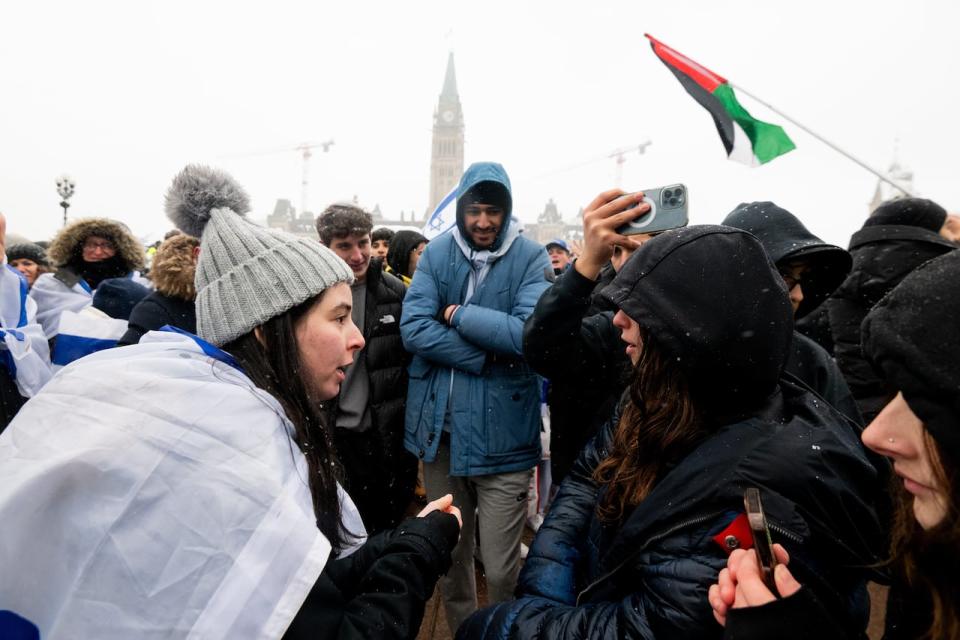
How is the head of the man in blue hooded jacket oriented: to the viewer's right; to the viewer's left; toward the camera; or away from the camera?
toward the camera

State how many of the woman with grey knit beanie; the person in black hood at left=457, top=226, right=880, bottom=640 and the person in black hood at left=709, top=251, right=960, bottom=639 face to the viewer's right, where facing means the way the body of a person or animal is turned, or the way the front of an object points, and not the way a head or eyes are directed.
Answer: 1

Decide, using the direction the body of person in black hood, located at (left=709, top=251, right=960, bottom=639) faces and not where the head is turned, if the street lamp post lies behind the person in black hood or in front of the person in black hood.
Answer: in front

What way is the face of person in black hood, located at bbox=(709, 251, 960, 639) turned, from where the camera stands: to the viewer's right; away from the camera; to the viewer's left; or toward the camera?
to the viewer's left

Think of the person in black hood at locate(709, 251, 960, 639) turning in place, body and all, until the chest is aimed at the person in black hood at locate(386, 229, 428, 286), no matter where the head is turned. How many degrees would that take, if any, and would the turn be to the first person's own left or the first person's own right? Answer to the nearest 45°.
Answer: approximately 45° to the first person's own right

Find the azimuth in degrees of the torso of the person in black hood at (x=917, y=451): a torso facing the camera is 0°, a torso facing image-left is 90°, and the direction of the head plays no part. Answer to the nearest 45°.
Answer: approximately 90°

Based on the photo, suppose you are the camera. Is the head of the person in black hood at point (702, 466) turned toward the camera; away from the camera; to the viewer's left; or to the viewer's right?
to the viewer's left

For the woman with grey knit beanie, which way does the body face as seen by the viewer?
to the viewer's right

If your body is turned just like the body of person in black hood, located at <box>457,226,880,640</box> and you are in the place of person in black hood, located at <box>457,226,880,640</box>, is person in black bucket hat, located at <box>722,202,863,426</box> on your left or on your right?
on your right

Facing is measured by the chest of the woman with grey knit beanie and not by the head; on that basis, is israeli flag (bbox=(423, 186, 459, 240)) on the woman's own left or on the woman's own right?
on the woman's own left

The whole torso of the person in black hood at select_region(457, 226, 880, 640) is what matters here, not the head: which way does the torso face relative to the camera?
to the viewer's left

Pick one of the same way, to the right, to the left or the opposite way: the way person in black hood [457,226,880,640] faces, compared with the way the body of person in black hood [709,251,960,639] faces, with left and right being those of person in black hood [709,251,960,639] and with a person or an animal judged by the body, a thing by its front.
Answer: the same way

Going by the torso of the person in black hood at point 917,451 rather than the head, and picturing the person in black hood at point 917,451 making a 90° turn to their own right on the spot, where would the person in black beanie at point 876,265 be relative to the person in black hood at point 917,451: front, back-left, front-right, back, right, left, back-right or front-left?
front

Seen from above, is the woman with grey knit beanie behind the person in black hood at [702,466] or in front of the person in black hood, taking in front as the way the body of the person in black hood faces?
in front
